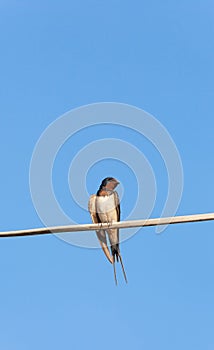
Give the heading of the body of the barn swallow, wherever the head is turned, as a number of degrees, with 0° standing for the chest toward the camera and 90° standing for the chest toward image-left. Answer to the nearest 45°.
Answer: approximately 0°
